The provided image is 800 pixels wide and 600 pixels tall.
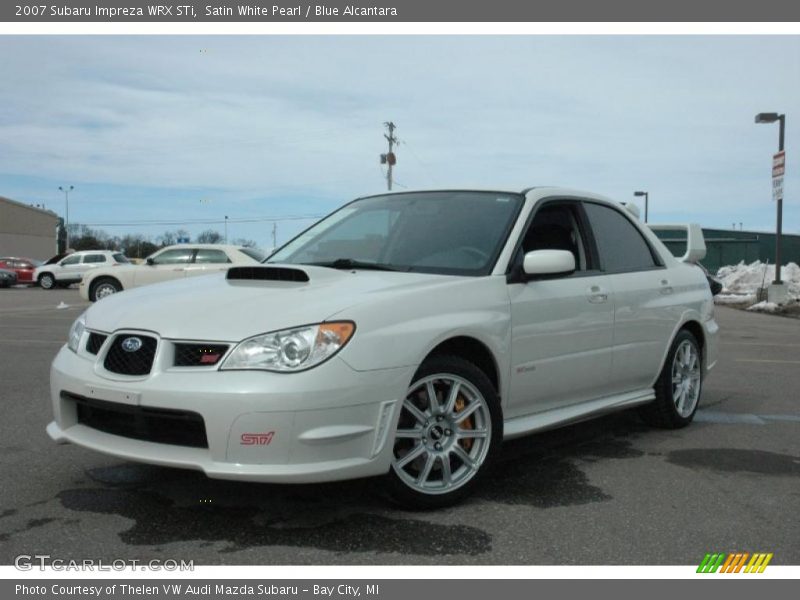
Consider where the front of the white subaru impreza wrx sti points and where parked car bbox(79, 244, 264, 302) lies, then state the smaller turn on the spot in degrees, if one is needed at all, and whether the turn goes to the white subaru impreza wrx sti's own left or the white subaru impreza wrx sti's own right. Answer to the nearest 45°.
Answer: approximately 135° to the white subaru impreza wrx sti's own right

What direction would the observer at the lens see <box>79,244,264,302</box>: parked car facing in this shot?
facing to the left of the viewer

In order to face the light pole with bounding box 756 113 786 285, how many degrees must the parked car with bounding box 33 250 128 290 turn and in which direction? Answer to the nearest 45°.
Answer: approximately 135° to its left

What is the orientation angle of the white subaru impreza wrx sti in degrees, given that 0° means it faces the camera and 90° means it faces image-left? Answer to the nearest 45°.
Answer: approximately 45°

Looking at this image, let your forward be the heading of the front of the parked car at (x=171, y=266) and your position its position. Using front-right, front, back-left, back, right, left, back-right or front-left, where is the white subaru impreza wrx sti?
left

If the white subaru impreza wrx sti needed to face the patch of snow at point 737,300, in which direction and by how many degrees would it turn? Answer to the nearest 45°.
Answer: approximately 180°

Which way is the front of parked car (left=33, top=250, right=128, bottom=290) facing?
to the viewer's left

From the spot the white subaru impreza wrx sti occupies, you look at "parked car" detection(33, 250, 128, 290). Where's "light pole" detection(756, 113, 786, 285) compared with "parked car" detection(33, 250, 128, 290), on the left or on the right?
right

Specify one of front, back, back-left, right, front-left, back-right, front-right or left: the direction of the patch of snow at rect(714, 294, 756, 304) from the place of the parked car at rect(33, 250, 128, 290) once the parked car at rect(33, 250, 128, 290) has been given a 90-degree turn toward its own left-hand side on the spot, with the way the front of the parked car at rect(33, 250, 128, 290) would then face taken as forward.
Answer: front-left
